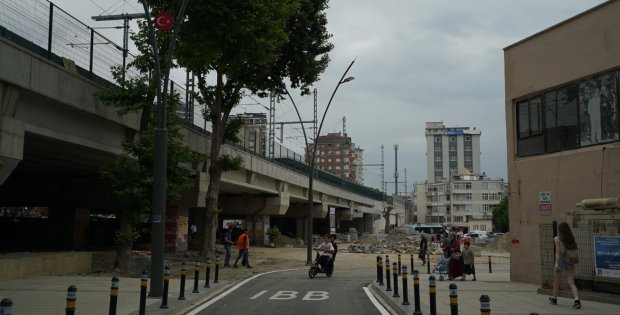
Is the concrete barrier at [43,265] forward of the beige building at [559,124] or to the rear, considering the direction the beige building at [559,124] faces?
forward

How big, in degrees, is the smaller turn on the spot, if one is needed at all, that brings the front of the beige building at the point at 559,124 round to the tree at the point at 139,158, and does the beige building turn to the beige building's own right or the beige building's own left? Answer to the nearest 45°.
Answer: approximately 45° to the beige building's own right

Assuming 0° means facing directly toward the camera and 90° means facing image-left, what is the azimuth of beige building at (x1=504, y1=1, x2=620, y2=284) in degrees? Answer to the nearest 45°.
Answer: approximately 45°

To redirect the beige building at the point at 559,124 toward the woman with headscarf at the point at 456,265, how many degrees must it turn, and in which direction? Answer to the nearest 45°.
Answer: approximately 90° to its right

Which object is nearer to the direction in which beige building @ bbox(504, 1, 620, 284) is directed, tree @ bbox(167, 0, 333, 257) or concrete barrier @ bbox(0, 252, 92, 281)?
the concrete barrier
